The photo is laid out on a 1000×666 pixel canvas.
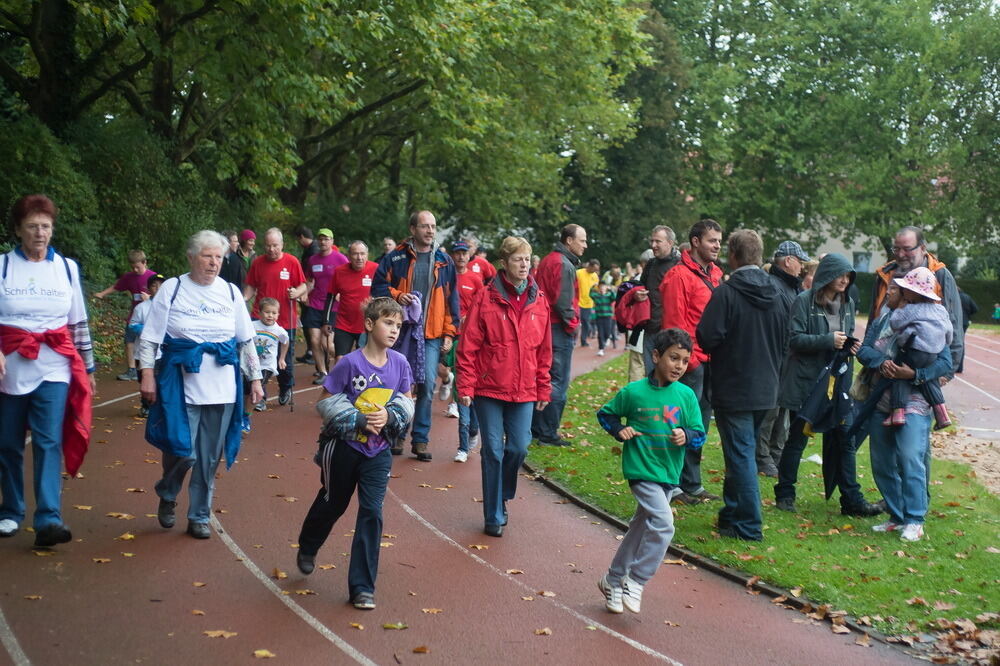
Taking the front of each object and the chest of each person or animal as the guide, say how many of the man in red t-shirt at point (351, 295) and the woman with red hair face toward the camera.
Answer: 2

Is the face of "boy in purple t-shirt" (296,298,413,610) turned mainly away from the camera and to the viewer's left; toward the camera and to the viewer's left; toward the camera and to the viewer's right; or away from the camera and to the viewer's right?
toward the camera and to the viewer's right

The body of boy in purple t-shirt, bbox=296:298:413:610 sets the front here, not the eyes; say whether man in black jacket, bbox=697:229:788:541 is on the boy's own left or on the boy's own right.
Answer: on the boy's own left

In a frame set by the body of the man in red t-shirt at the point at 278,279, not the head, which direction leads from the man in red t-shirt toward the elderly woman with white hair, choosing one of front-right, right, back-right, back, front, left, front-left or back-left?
front

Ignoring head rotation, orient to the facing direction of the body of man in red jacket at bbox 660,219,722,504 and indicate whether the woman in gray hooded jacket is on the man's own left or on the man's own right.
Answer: on the man's own left

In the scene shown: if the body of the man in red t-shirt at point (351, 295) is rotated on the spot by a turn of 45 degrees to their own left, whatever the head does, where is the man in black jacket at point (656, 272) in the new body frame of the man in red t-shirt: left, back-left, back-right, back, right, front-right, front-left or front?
front

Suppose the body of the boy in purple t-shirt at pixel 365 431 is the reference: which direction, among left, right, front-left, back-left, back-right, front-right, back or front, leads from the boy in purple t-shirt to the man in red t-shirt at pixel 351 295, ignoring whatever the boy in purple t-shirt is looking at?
back-left

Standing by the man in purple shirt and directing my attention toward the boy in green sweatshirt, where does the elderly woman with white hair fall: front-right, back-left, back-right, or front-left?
front-right

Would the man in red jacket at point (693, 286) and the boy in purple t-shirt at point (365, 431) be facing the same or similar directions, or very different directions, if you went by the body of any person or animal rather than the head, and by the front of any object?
same or similar directions

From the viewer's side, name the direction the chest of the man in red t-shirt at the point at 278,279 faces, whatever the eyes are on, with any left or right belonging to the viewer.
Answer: facing the viewer

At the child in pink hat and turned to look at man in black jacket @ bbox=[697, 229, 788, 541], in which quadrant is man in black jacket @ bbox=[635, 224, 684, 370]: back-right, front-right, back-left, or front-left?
front-right

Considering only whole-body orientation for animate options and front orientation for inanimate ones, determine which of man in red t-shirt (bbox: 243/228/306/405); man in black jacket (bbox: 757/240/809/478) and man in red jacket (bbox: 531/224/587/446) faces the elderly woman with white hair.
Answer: the man in red t-shirt
